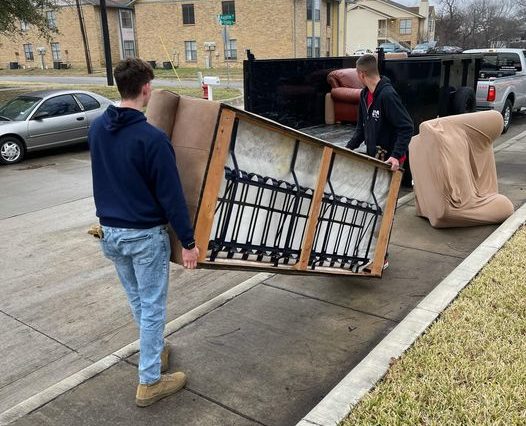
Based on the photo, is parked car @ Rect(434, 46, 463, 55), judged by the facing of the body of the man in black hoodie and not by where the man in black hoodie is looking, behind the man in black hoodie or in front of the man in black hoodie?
behind

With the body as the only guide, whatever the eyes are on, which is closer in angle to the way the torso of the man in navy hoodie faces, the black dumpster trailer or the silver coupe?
the black dumpster trailer

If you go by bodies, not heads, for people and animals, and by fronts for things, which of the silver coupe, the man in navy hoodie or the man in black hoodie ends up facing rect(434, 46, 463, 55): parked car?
the man in navy hoodie

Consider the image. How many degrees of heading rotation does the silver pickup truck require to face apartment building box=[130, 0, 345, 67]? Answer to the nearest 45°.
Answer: approximately 90° to its left

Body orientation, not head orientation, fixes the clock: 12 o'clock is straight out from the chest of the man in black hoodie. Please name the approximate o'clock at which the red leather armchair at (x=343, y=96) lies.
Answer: The red leather armchair is roughly at 4 o'clock from the man in black hoodie.

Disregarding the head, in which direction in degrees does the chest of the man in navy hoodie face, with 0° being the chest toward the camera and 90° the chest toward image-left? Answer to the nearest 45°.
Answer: approximately 225°

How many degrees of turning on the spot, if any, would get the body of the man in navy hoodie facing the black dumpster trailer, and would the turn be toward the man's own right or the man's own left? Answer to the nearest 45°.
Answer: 0° — they already face it

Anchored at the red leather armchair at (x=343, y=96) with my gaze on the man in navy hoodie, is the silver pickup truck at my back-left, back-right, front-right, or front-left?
back-left

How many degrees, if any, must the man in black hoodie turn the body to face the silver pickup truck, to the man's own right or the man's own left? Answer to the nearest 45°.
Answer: approximately 135° to the man's own right

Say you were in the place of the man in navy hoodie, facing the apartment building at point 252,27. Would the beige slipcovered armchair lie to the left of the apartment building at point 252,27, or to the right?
right

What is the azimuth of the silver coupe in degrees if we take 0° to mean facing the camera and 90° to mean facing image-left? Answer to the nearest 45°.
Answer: approximately 45°

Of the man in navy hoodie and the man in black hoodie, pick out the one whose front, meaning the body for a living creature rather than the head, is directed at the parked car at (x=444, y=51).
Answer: the man in navy hoodie
